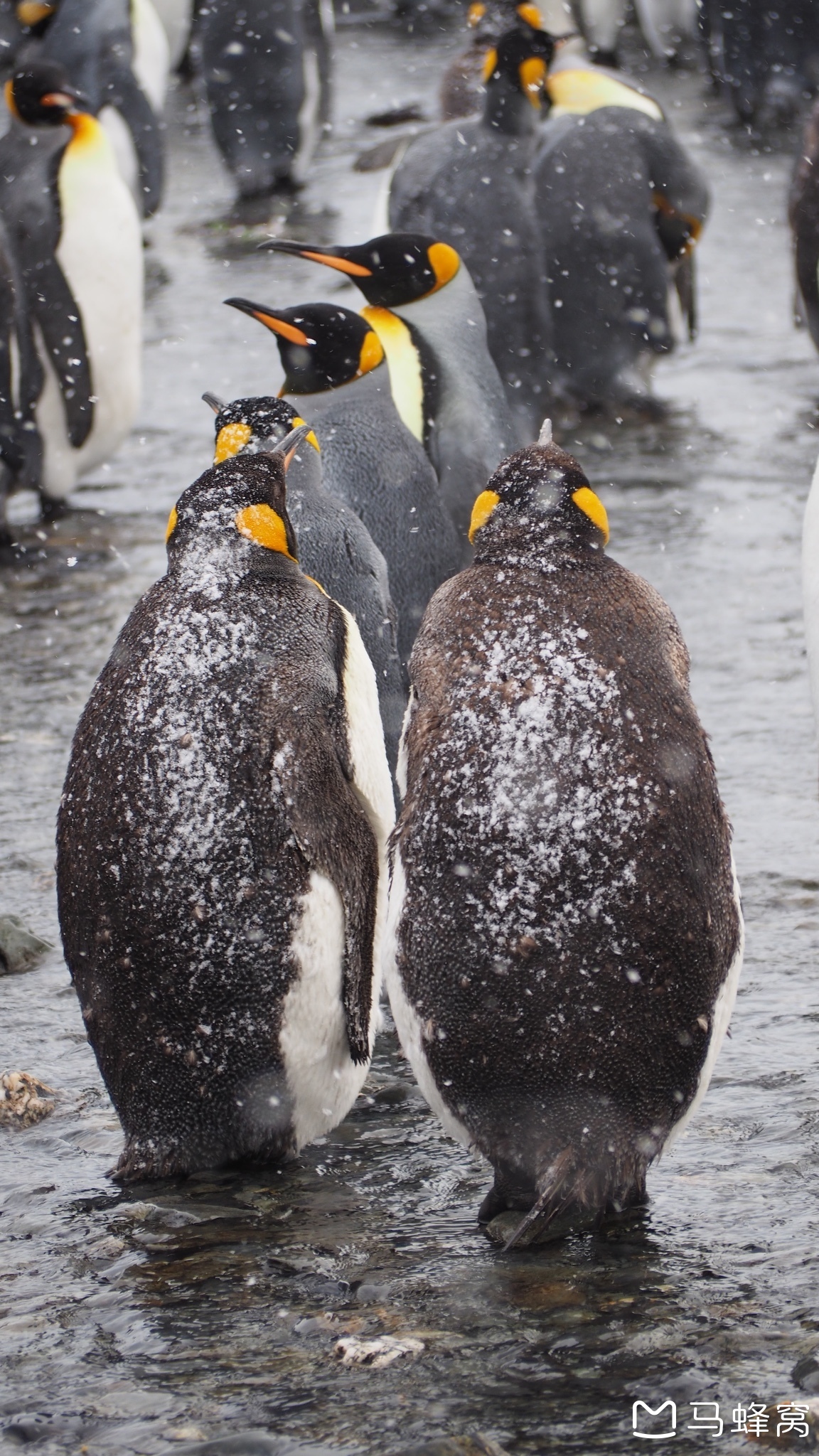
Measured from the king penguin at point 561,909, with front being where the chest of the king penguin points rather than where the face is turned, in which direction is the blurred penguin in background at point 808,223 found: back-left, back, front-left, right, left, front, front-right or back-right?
front

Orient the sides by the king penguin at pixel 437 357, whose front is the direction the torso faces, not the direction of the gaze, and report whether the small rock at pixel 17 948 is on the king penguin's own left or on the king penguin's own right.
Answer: on the king penguin's own left

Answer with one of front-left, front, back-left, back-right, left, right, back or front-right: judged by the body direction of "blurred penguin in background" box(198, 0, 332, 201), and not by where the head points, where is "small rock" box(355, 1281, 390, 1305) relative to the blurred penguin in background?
back-right

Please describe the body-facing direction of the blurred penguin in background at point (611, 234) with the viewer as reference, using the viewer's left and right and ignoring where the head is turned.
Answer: facing away from the viewer and to the right of the viewer

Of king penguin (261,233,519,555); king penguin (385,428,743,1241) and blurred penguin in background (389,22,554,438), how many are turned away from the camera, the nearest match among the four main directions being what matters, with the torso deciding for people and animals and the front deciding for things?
2

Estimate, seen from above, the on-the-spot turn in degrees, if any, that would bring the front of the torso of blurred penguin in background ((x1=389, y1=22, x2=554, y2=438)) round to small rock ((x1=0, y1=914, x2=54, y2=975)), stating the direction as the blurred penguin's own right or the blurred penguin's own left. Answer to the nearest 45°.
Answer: approximately 180°

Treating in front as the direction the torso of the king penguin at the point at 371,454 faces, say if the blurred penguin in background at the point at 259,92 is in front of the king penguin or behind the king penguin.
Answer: in front

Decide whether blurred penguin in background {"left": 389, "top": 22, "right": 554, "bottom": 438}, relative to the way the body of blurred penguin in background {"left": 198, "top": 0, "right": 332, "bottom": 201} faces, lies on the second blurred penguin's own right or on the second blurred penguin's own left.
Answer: on the second blurred penguin's own right

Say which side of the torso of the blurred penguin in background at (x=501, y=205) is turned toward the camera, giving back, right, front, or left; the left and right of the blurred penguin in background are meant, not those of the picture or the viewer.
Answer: back

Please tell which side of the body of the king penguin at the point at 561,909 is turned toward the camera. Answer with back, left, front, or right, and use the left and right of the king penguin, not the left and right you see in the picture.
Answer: back

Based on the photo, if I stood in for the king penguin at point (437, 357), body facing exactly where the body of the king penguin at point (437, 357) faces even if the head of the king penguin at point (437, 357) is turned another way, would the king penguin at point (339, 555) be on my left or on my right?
on my left

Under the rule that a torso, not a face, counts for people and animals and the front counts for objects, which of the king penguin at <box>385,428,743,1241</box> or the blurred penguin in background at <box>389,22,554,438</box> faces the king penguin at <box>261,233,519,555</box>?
the king penguin at <box>385,428,743,1241</box>

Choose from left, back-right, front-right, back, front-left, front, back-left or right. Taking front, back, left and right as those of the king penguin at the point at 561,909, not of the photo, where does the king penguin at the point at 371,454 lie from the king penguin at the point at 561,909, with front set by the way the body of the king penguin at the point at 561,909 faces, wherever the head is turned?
front

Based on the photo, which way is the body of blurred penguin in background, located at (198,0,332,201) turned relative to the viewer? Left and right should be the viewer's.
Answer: facing away from the viewer and to the right of the viewer
